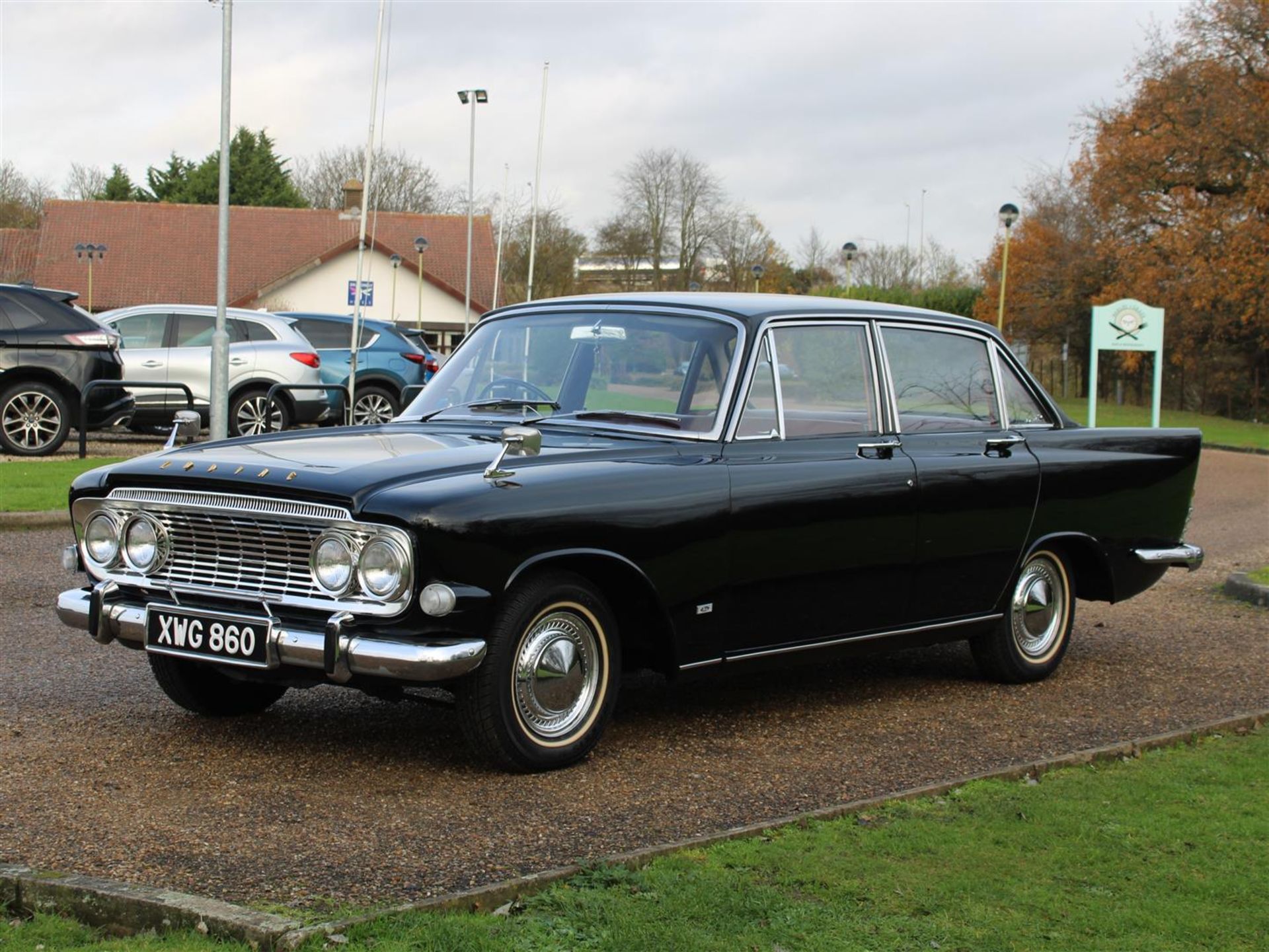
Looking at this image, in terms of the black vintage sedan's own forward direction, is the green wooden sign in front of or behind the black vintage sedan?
behind

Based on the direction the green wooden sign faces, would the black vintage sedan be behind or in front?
in front

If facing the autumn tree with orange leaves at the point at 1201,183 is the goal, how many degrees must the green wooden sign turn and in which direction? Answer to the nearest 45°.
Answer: approximately 180°

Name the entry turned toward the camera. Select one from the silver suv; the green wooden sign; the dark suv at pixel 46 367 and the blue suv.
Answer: the green wooden sign

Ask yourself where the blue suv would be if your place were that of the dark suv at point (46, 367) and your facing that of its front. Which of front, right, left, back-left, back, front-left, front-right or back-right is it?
back-right

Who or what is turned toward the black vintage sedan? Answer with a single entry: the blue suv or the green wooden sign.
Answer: the green wooden sign

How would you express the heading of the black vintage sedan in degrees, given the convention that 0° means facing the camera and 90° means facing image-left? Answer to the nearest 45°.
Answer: approximately 45°

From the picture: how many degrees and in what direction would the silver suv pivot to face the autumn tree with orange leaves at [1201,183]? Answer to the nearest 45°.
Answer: approximately 135° to its right

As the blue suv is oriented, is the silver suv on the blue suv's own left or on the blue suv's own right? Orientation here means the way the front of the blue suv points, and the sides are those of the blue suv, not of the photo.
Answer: on the blue suv's own left

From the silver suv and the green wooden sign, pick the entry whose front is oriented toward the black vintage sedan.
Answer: the green wooden sign
